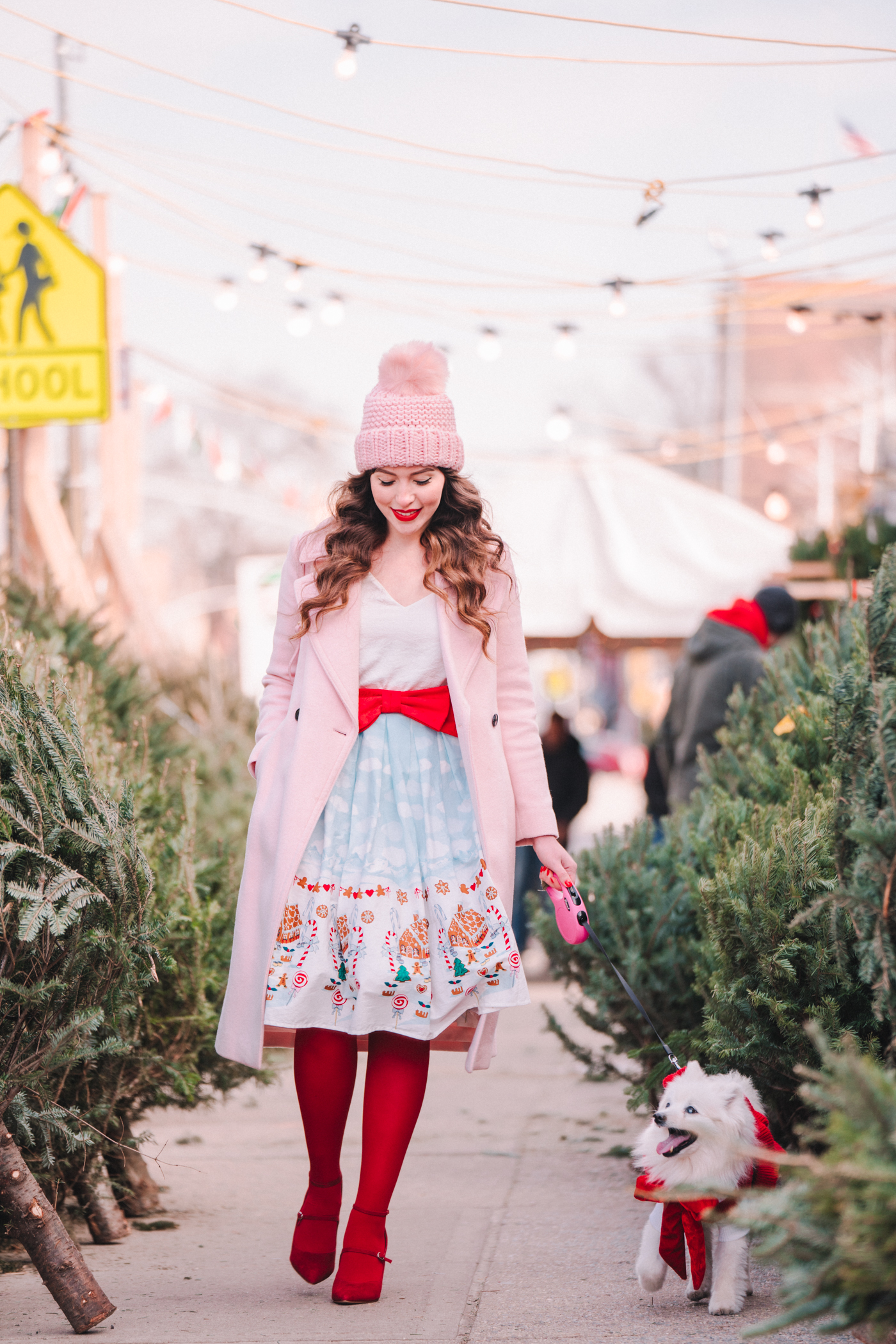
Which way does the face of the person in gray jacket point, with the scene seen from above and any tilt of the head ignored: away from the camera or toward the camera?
away from the camera

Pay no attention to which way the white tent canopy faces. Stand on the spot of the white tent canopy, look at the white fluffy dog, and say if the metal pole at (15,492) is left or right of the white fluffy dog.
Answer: right

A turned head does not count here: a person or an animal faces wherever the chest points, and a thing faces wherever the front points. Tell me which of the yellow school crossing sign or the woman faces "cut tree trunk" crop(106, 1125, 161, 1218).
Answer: the yellow school crossing sign

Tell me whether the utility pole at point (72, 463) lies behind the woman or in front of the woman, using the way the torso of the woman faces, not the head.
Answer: behind

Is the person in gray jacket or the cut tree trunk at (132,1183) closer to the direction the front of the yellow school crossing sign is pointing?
the cut tree trunk

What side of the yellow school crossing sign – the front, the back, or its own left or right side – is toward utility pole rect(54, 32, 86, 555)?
back

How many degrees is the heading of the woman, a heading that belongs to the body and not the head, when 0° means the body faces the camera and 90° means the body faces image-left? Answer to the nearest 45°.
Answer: approximately 0°
